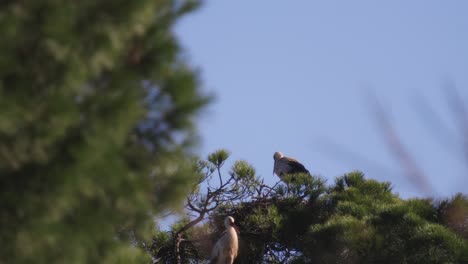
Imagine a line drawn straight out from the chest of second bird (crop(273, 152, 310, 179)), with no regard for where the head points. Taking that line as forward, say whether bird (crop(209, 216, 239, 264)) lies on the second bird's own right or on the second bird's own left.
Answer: on the second bird's own left

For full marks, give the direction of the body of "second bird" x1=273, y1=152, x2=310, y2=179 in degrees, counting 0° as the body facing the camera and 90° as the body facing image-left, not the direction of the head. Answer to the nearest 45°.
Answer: approximately 90°
